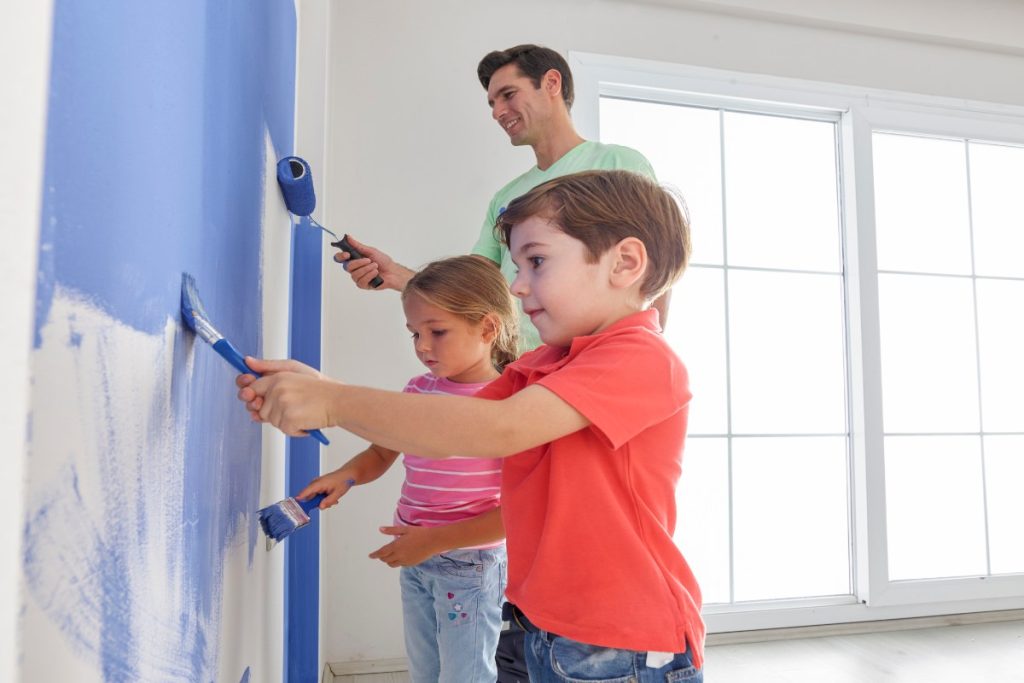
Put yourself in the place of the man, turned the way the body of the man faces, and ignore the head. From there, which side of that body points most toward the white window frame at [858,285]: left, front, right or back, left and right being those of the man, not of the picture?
back

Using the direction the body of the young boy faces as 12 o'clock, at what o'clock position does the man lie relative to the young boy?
The man is roughly at 3 o'clock from the young boy.

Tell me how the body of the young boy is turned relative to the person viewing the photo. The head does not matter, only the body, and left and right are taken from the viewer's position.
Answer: facing to the left of the viewer

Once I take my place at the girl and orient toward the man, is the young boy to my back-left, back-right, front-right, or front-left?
back-right

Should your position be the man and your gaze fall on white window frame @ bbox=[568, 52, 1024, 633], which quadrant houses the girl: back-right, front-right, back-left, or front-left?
back-right

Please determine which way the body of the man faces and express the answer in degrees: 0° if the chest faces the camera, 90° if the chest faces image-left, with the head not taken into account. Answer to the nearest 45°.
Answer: approximately 45°

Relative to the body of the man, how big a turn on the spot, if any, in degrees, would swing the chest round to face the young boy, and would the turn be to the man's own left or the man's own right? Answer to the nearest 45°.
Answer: approximately 45° to the man's own left

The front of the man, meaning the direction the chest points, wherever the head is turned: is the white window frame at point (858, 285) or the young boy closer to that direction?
the young boy

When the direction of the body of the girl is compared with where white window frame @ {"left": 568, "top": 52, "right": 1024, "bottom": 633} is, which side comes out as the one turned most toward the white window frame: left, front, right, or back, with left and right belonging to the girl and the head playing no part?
back

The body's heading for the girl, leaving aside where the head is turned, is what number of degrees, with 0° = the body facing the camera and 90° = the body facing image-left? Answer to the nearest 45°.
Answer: approximately 45°
